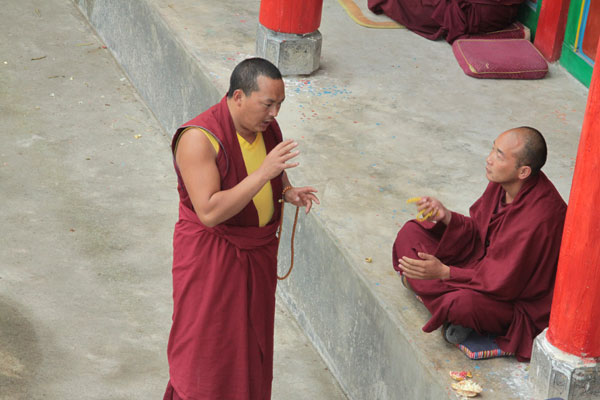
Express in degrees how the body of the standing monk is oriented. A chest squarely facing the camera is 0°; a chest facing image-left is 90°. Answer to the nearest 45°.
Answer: approximately 315°

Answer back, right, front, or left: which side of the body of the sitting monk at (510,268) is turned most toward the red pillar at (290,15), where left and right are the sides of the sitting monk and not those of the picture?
right

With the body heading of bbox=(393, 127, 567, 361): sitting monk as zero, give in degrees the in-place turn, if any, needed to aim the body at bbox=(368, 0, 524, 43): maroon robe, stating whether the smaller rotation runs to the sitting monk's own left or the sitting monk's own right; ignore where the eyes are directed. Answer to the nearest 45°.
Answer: approximately 135° to the sitting monk's own right

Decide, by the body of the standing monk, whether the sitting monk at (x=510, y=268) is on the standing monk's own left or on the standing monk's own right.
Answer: on the standing monk's own left

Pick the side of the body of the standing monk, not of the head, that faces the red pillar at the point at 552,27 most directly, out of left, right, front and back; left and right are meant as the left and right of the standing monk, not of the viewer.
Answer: left

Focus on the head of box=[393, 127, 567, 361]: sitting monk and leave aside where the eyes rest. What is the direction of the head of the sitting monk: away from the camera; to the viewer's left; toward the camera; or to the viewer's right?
to the viewer's left

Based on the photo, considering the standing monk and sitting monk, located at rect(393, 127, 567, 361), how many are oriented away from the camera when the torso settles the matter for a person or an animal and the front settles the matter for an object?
0

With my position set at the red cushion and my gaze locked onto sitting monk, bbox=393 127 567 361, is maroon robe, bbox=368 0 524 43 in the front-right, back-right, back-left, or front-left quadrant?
back-right
